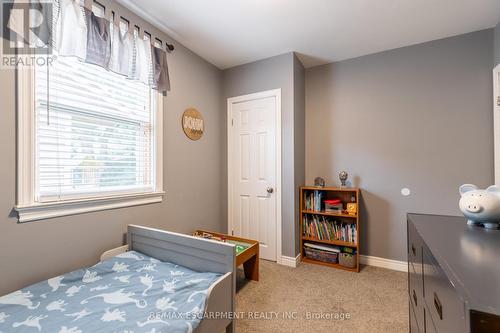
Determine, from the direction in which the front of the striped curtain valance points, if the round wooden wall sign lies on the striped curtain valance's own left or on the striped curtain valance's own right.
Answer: on the striped curtain valance's own left

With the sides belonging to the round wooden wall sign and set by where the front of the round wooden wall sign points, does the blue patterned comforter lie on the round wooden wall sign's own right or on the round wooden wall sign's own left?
on the round wooden wall sign's own right

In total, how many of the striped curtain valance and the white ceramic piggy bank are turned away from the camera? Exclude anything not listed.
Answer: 0

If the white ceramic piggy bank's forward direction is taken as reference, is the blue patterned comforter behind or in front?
in front

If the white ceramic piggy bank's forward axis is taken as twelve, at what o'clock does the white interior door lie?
The white interior door is roughly at 2 o'clock from the white ceramic piggy bank.

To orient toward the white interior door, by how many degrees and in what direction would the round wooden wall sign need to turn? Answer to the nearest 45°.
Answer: approximately 45° to its left

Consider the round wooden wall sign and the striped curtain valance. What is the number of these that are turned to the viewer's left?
0

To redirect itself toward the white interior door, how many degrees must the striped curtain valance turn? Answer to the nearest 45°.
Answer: approximately 45° to its left

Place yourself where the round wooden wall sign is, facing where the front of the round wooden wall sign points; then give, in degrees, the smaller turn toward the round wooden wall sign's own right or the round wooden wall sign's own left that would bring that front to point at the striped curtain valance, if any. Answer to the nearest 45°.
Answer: approximately 90° to the round wooden wall sign's own right

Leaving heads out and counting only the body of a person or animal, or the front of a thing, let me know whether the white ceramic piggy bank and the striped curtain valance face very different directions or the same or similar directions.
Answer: very different directions
